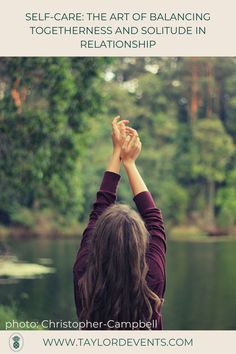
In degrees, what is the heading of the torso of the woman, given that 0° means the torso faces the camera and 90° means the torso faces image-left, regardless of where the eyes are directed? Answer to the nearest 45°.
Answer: approximately 180°

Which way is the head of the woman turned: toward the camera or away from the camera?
away from the camera

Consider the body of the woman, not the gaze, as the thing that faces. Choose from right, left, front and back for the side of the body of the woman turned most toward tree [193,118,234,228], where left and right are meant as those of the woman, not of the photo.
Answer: front
